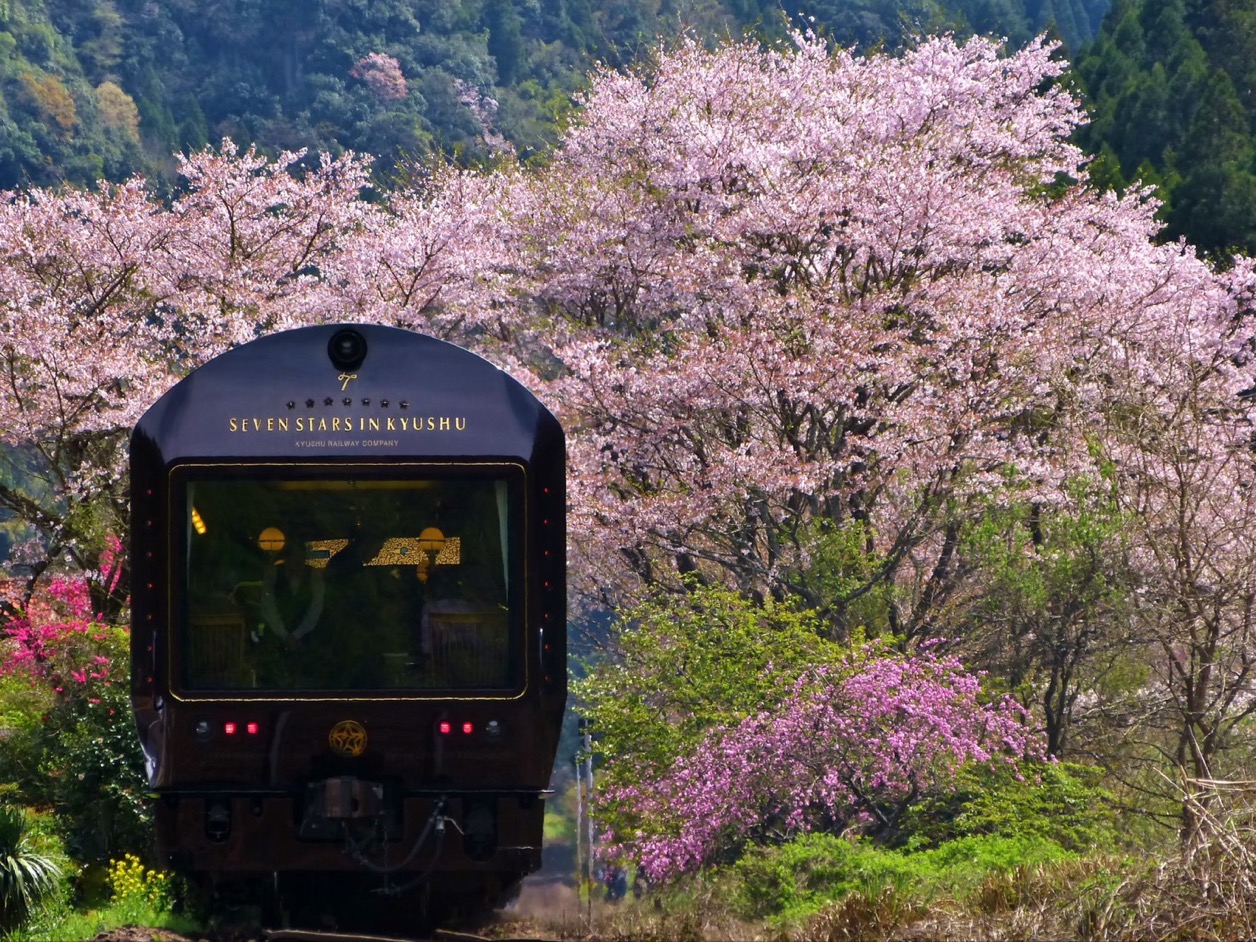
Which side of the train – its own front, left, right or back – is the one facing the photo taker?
back

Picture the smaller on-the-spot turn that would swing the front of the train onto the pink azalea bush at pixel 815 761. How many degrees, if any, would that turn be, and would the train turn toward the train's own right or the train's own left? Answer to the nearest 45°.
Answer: approximately 45° to the train's own right

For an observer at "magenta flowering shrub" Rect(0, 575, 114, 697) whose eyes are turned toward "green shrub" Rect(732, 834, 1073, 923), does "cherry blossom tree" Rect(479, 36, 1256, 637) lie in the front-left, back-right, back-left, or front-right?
front-left

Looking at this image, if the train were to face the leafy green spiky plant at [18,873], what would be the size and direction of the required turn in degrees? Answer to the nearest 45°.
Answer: approximately 45° to its left

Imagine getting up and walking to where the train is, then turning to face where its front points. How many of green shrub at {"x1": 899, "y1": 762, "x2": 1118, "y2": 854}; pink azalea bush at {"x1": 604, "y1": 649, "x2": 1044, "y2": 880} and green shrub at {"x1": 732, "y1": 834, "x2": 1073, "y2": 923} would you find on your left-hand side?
0

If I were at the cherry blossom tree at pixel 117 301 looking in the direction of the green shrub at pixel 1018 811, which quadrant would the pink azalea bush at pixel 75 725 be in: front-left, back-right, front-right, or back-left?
front-right

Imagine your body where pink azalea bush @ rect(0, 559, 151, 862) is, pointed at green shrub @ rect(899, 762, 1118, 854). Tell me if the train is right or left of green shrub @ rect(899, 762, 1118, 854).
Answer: right

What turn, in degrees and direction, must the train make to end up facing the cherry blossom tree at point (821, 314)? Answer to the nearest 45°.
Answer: approximately 45° to its right

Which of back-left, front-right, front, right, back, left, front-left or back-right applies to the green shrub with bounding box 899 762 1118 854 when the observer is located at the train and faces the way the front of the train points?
front-right

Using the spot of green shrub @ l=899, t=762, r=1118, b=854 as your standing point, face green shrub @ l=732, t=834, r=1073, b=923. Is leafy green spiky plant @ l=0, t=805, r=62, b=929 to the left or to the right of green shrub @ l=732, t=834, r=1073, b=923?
right

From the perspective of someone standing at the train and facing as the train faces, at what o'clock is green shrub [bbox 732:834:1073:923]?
The green shrub is roughly at 2 o'clock from the train.
